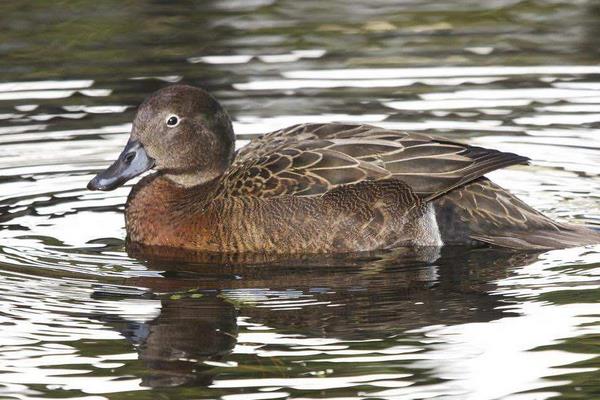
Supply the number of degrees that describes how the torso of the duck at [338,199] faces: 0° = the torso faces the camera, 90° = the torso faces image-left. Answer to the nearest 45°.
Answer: approximately 90°
